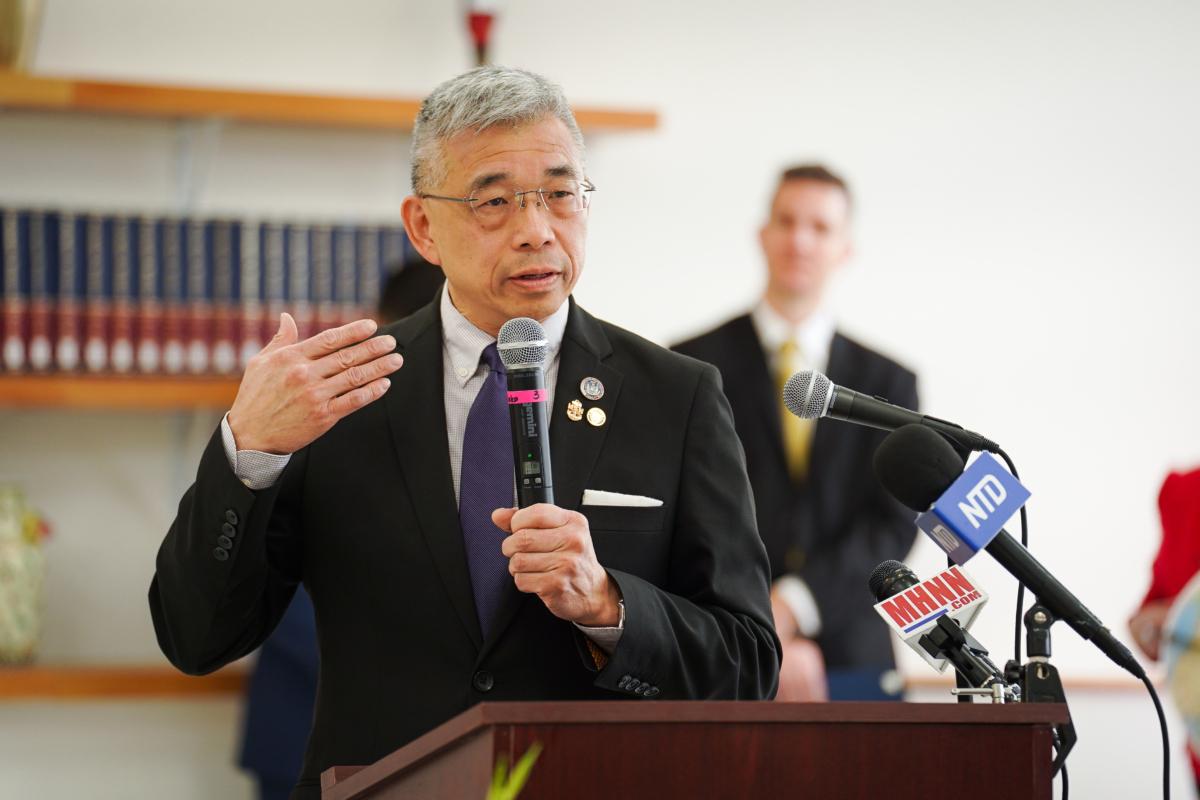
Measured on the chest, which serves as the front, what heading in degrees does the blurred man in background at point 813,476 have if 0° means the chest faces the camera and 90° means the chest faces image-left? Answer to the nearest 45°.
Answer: approximately 0°

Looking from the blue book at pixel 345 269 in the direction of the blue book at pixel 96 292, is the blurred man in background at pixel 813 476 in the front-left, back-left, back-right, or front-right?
back-left

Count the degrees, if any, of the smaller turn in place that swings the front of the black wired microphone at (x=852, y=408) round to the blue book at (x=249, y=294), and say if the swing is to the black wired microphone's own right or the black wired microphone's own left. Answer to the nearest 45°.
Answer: approximately 45° to the black wired microphone's own right

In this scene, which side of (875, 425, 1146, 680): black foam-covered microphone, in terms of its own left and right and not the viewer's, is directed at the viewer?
left

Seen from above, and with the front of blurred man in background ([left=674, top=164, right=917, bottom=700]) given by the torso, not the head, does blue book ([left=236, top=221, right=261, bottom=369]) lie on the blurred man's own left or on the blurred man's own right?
on the blurred man's own right

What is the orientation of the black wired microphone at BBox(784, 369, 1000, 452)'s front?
to the viewer's left
